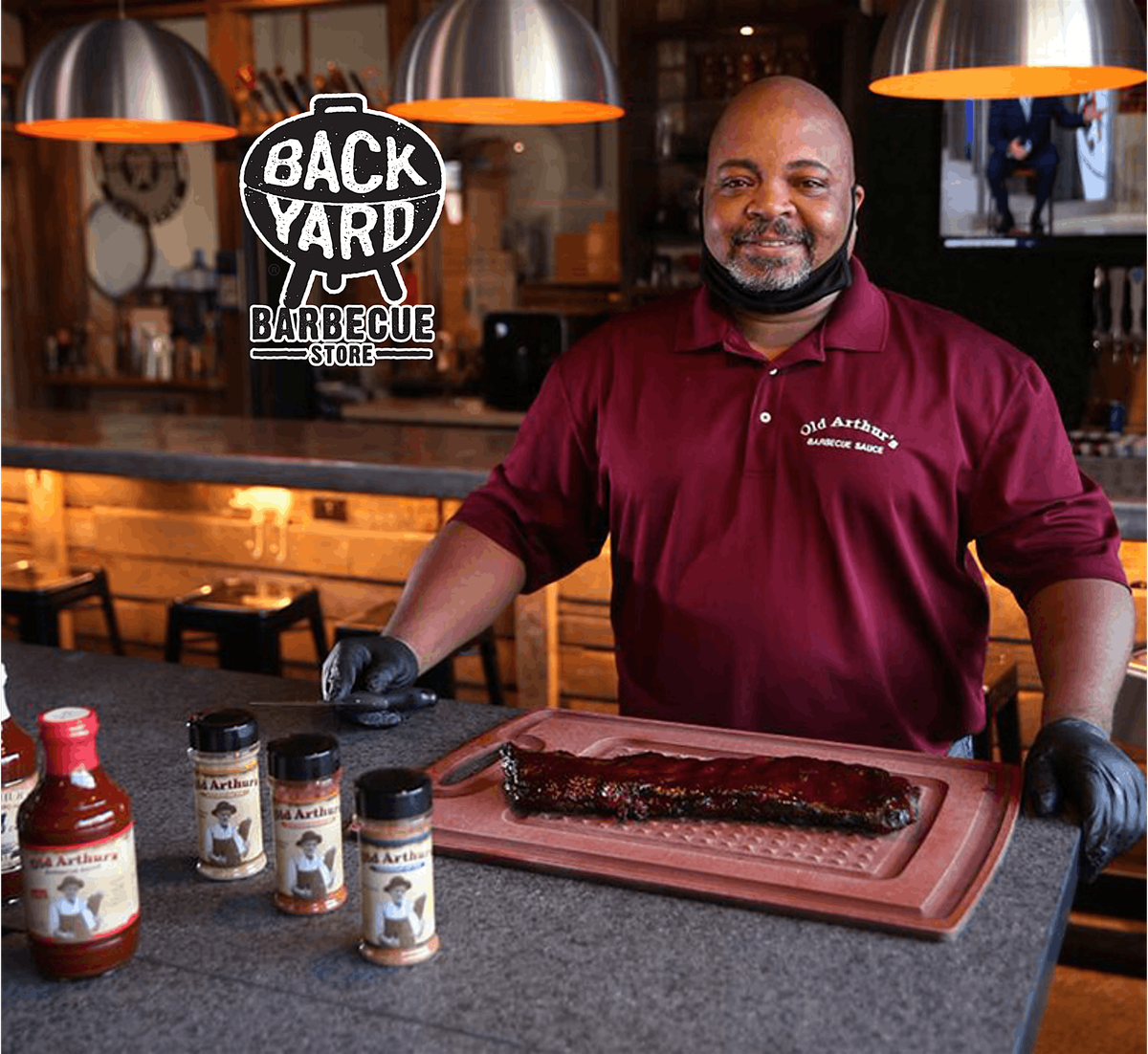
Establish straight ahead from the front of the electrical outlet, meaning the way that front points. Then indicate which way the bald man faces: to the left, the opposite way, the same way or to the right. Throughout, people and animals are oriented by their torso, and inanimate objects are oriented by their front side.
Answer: the same way

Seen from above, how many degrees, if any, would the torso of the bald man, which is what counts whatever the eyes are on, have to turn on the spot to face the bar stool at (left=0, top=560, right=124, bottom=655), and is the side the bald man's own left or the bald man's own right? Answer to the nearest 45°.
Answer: approximately 135° to the bald man's own right

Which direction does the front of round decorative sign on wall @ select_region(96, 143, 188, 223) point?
toward the camera

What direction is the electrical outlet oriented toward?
toward the camera

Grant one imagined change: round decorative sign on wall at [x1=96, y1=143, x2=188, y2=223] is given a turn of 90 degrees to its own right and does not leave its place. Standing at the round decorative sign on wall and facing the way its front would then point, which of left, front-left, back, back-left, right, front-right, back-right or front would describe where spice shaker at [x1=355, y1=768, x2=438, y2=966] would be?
left

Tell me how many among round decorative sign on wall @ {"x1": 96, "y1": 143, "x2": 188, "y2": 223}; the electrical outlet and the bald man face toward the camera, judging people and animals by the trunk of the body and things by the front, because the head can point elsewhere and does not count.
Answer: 3

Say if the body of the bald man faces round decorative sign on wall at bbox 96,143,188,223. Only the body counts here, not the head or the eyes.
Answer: no

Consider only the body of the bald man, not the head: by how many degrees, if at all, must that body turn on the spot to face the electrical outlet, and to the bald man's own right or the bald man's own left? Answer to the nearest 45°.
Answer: approximately 135° to the bald man's own right

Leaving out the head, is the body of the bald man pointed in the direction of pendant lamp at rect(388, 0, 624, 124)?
no

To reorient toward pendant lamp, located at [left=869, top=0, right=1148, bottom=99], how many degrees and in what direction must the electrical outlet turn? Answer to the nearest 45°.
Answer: approximately 45° to its left

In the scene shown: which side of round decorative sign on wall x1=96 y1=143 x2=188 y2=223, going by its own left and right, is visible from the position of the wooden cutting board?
front

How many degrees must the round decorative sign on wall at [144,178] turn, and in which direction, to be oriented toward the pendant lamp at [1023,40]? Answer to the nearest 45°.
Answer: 0° — it already faces it

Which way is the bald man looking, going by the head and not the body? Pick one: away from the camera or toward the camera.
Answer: toward the camera

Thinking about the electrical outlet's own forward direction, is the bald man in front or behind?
in front

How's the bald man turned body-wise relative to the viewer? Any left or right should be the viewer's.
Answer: facing the viewer

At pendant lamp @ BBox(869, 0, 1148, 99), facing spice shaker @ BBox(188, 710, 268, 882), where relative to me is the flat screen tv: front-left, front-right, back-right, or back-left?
back-right

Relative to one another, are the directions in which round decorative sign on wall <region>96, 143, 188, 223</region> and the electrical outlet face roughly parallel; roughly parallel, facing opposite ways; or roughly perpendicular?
roughly parallel

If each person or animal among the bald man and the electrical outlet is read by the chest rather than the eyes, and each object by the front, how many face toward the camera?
2

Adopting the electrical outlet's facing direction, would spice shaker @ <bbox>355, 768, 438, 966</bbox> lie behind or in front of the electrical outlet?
in front

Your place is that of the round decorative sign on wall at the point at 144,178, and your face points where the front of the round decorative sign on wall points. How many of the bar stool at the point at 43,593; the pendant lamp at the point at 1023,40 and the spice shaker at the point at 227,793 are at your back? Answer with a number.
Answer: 0
